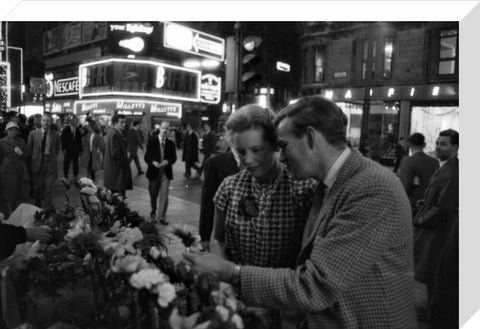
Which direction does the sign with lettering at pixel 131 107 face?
toward the camera

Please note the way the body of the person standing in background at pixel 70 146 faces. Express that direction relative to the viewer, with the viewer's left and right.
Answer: facing the viewer

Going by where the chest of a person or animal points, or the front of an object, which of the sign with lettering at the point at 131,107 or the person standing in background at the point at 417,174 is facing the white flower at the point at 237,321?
the sign with lettering

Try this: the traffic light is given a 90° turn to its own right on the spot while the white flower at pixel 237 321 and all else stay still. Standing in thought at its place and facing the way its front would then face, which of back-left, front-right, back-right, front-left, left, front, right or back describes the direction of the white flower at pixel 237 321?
front-left

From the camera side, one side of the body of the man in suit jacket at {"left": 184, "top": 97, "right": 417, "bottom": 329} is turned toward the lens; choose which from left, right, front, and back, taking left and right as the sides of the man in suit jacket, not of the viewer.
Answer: left

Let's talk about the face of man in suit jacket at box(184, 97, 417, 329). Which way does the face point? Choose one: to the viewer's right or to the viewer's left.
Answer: to the viewer's left

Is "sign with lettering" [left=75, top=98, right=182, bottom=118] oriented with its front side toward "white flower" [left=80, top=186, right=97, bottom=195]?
yes

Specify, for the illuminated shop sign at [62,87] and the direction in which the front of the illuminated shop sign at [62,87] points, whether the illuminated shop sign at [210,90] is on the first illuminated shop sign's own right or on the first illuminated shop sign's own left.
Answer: on the first illuminated shop sign's own left

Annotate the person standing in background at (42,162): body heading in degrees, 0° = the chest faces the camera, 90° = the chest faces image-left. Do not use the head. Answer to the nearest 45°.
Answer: approximately 0°

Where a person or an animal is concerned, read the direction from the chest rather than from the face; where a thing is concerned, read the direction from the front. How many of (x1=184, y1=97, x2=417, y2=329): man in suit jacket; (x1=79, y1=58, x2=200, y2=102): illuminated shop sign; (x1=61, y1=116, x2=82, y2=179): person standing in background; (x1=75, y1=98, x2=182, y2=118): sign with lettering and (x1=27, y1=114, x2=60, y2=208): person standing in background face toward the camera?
4

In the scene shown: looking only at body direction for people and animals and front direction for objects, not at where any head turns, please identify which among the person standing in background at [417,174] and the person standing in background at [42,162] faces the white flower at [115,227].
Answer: the person standing in background at [42,162]

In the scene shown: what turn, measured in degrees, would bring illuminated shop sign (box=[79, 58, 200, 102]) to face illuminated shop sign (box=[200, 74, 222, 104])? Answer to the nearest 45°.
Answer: approximately 90° to its left

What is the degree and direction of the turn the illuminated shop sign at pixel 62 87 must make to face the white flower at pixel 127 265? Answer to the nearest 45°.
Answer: approximately 45° to its left

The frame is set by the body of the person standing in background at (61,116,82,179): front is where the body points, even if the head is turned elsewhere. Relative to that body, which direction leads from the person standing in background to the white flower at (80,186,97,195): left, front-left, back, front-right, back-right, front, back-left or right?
front
